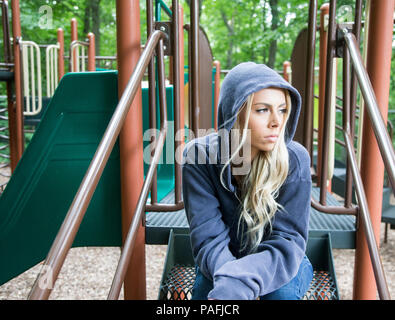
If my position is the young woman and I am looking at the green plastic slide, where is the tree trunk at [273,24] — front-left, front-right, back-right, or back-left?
front-right

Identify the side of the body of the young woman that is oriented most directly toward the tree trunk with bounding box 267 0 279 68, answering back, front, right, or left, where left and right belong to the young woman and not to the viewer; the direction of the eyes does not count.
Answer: back

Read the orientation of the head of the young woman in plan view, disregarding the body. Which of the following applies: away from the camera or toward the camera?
toward the camera

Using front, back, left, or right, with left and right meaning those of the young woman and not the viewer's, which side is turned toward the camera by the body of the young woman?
front

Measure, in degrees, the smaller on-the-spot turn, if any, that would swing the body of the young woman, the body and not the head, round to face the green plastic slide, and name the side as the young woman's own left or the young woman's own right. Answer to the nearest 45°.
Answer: approximately 135° to the young woman's own right
